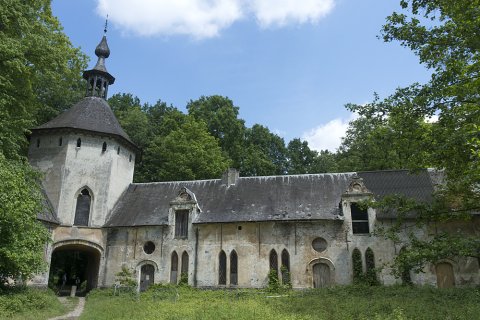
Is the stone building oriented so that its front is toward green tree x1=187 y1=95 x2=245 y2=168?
no

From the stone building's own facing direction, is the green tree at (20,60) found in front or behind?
in front

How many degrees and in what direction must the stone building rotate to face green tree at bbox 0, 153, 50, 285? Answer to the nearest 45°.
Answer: approximately 45° to its right

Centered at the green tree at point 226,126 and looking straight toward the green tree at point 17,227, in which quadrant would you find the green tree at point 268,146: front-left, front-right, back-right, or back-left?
back-left

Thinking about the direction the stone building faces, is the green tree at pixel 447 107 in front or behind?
in front

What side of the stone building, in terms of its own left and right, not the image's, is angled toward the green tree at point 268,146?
back

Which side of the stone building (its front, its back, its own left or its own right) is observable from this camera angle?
front

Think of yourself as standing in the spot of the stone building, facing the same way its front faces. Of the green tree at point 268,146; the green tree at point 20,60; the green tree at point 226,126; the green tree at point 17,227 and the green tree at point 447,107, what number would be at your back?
2

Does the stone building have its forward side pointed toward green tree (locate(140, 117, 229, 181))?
no

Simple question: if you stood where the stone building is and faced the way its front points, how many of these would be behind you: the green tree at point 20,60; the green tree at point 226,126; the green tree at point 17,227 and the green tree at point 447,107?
1

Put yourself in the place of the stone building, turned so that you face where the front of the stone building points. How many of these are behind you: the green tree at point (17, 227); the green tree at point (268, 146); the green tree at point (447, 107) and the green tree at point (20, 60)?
1
